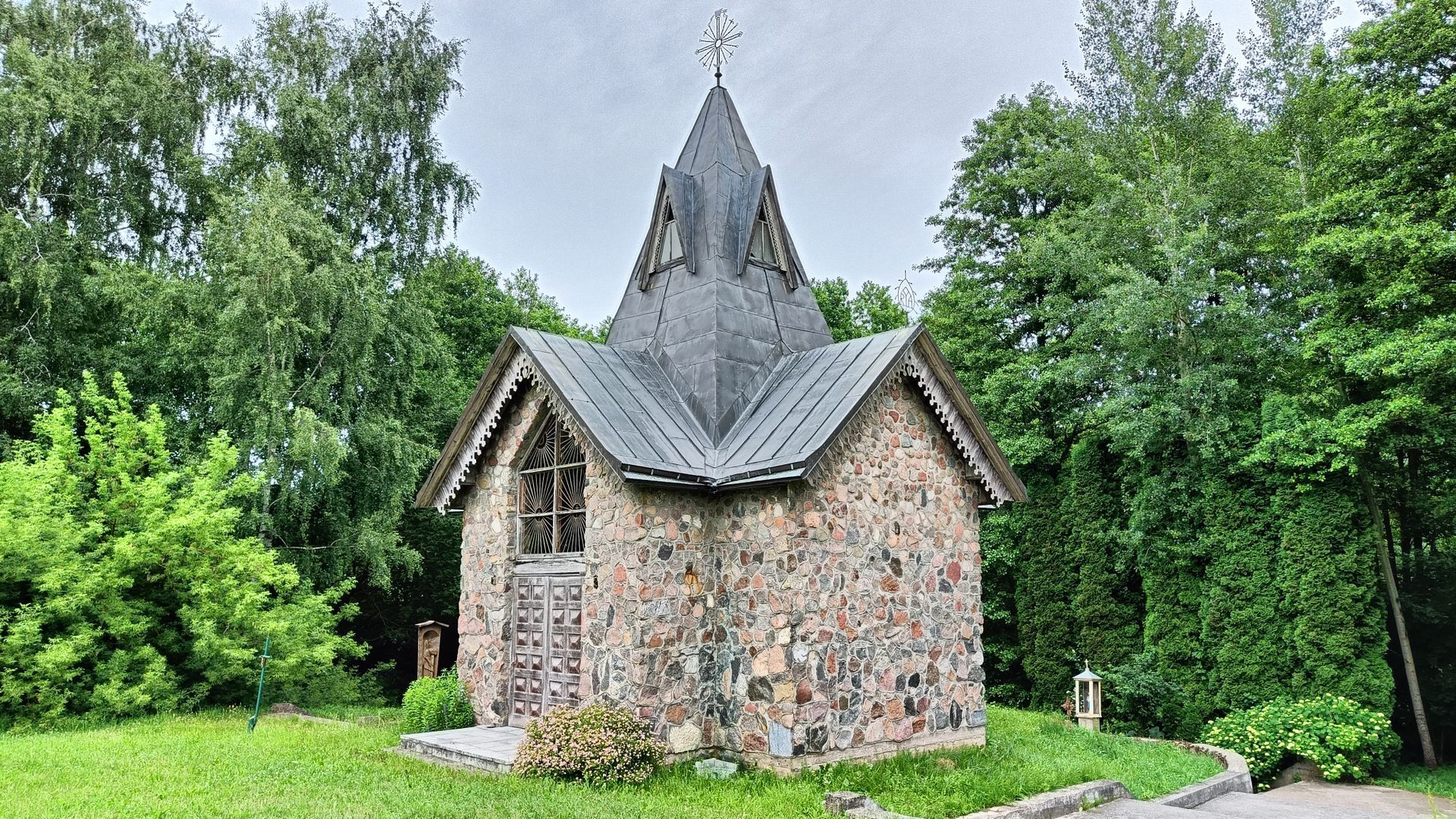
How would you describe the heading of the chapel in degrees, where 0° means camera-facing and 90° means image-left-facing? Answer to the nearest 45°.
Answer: approximately 45°

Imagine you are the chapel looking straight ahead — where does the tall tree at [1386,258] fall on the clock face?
The tall tree is roughly at 7 o'clock from the chapel.

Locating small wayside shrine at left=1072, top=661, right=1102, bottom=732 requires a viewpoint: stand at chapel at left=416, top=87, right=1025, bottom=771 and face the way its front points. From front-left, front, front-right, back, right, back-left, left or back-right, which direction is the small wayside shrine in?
back

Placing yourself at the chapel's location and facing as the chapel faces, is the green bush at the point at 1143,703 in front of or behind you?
behind

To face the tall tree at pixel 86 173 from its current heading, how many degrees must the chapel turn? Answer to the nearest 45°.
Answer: approximately 90° to its right

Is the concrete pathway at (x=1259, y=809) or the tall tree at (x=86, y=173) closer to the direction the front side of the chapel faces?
the tall tree

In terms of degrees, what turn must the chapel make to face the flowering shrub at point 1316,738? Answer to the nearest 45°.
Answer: approximately 135° to its left
